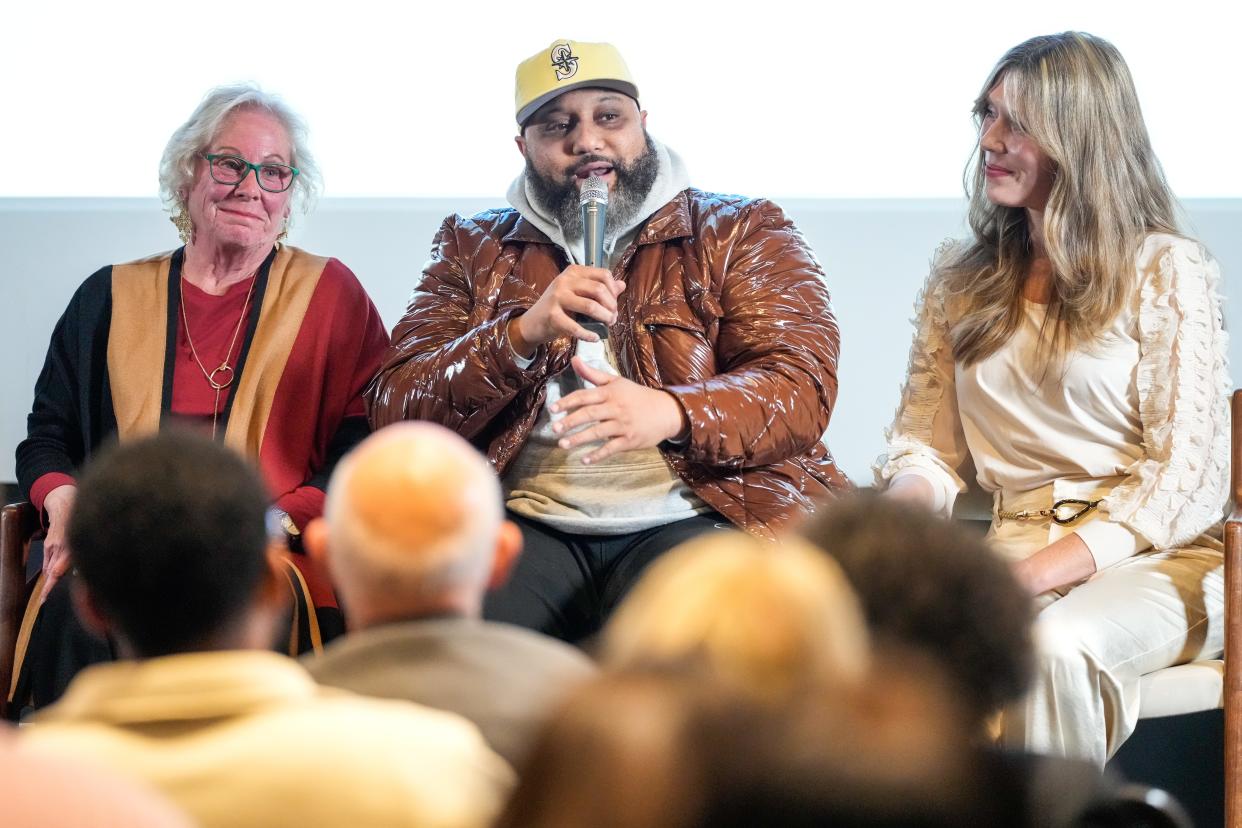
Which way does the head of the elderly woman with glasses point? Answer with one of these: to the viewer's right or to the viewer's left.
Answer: to the viewer's right

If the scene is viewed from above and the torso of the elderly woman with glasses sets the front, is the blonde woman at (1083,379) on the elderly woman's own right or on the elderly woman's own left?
on the elderly woman's own left

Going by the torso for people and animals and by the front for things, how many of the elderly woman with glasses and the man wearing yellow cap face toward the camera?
2

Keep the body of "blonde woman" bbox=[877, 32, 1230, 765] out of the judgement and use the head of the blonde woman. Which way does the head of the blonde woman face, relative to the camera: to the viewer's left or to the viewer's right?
to the viewer's left

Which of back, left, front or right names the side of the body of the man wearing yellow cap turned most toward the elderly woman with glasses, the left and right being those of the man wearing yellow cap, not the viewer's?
right

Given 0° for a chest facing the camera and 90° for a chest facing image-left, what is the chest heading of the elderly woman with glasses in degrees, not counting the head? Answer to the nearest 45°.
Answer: approximately 0°

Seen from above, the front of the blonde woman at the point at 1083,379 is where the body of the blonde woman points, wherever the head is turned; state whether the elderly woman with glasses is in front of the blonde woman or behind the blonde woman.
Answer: in front

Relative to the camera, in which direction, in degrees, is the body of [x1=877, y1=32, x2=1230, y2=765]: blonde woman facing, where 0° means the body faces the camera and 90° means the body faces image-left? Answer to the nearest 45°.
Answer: approximately 45°

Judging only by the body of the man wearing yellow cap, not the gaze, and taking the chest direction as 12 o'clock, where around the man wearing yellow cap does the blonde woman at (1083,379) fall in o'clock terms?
The blonde woman is roughly at 9 o'clock from the man wearing yellow cap.
